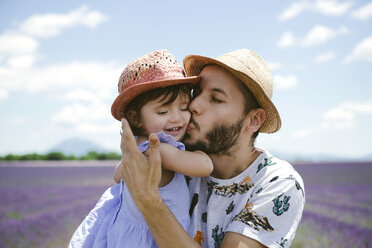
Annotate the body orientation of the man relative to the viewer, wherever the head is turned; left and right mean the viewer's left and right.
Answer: facing the viewer and to the left of the viewer

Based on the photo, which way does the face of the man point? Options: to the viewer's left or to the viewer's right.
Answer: to the viewer's left
